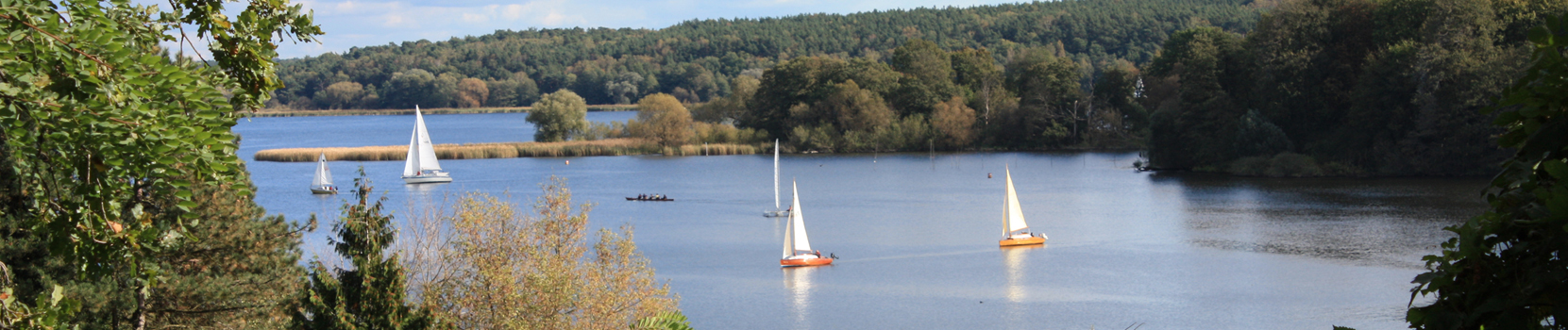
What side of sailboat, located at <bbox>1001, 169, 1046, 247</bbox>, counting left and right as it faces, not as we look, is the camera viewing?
left

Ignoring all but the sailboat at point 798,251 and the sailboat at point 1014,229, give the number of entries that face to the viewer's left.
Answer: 2

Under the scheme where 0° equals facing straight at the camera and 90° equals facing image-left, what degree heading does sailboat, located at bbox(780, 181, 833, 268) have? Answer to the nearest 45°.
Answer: approximately 90°

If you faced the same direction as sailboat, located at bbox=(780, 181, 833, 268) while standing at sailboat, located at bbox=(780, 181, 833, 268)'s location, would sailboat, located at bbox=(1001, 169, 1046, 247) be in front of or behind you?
behind

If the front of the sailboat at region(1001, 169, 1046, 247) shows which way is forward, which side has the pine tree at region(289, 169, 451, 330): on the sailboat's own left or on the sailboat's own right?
on the sailboat's own left

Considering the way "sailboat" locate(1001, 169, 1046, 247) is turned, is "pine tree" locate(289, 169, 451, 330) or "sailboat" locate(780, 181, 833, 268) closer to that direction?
the sailboat

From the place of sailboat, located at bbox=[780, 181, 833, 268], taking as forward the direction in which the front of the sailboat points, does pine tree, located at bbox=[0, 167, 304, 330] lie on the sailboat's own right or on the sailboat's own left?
on the sailboat's own left

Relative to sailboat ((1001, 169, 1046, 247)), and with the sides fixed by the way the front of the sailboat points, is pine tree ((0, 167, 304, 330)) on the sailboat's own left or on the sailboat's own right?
on the sailboat's own left

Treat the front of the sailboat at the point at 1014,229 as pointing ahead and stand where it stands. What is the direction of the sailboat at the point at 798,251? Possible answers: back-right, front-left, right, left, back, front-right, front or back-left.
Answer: front-left
